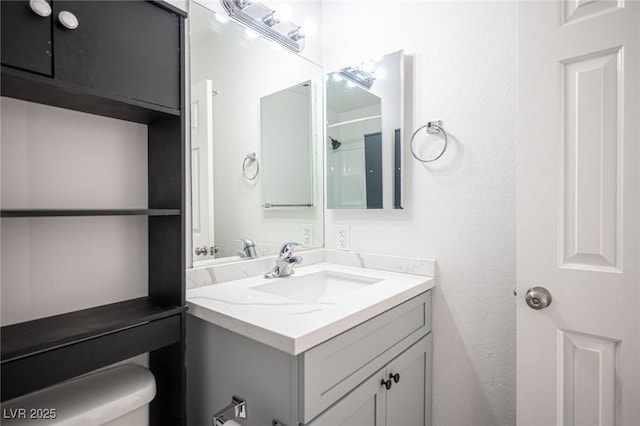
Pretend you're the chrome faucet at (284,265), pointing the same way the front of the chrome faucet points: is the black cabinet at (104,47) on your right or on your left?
on your right

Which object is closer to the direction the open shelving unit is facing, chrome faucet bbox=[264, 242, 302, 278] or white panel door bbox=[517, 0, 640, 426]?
the white panel door

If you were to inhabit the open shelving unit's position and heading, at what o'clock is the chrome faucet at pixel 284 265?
The chrome faucet is roughly at 10 o'clock from the open shelving unit.

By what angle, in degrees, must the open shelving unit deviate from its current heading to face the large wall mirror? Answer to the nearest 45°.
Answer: approximately 90° to its left

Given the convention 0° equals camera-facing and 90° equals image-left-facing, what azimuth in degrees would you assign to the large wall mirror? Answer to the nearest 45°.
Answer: approximately 315°

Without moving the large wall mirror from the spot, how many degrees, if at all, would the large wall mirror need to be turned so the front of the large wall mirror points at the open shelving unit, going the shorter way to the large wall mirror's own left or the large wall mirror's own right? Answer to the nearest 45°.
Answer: approximately 90° to the large wall mirror's own right

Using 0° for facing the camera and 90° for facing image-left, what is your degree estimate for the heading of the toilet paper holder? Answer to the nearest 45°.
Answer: approximately 45°

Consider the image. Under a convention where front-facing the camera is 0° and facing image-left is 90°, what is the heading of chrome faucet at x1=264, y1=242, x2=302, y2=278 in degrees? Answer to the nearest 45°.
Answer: approximately 315°
